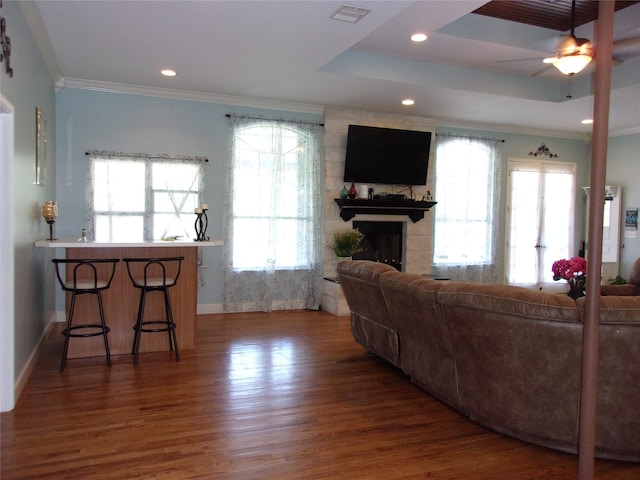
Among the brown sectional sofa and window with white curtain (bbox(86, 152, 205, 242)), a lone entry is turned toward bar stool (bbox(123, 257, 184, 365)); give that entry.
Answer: the window with white curtain

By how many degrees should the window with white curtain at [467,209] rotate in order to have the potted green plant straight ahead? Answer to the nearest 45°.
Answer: approximately 45° to its right

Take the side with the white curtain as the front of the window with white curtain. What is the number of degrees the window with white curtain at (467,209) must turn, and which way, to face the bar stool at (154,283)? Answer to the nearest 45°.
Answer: approximately 45° to its right

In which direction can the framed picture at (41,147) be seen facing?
to the viewer's right

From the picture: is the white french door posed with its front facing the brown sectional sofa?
yes

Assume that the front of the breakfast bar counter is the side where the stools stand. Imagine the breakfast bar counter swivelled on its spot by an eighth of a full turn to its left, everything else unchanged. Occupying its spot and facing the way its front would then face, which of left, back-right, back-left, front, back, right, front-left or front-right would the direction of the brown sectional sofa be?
front

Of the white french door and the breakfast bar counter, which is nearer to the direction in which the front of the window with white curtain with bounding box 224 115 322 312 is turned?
the breakfast bar counter

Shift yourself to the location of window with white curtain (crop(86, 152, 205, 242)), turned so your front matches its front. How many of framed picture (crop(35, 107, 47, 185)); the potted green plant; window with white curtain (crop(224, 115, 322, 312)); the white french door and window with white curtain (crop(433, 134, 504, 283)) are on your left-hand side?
4

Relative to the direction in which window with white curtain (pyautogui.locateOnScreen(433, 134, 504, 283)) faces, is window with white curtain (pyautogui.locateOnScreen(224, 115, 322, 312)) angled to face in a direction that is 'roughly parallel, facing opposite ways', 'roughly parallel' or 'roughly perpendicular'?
roughly parallel

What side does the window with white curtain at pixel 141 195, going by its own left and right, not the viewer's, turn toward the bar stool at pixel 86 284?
front

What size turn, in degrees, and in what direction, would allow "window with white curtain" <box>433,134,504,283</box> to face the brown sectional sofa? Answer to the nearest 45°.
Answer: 0° — it already faces it

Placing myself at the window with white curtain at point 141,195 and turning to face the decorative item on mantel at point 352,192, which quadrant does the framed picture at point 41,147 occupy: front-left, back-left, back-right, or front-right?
back-right

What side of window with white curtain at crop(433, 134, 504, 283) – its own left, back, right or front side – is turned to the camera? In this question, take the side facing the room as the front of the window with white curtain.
front

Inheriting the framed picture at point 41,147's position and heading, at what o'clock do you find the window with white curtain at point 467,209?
The window with white curtain is roughly at 12 o'clock from the framed picture.

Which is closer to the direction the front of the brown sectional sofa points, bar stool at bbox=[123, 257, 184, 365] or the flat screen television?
the flat screen television

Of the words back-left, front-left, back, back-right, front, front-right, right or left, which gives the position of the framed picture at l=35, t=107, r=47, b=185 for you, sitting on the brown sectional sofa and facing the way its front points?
back-left

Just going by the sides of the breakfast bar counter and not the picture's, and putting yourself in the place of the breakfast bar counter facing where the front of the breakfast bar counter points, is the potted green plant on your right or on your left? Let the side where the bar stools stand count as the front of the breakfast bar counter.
on your left

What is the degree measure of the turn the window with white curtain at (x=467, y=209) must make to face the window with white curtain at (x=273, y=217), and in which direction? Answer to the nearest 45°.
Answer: approximately 45° to its right

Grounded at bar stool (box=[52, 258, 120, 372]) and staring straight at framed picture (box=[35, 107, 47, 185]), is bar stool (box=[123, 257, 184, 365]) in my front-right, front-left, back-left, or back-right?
back-right

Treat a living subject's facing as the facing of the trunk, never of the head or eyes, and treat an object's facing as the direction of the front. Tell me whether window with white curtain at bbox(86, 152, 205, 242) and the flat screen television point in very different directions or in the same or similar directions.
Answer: same or similar directions

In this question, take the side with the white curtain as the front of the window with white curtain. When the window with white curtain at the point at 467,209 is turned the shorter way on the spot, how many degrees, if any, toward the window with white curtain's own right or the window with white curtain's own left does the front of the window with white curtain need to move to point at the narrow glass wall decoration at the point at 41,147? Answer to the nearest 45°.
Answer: approximately 45° to the window with white curtain's own right

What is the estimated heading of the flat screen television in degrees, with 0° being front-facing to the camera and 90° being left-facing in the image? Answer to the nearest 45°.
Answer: approximately 0°
